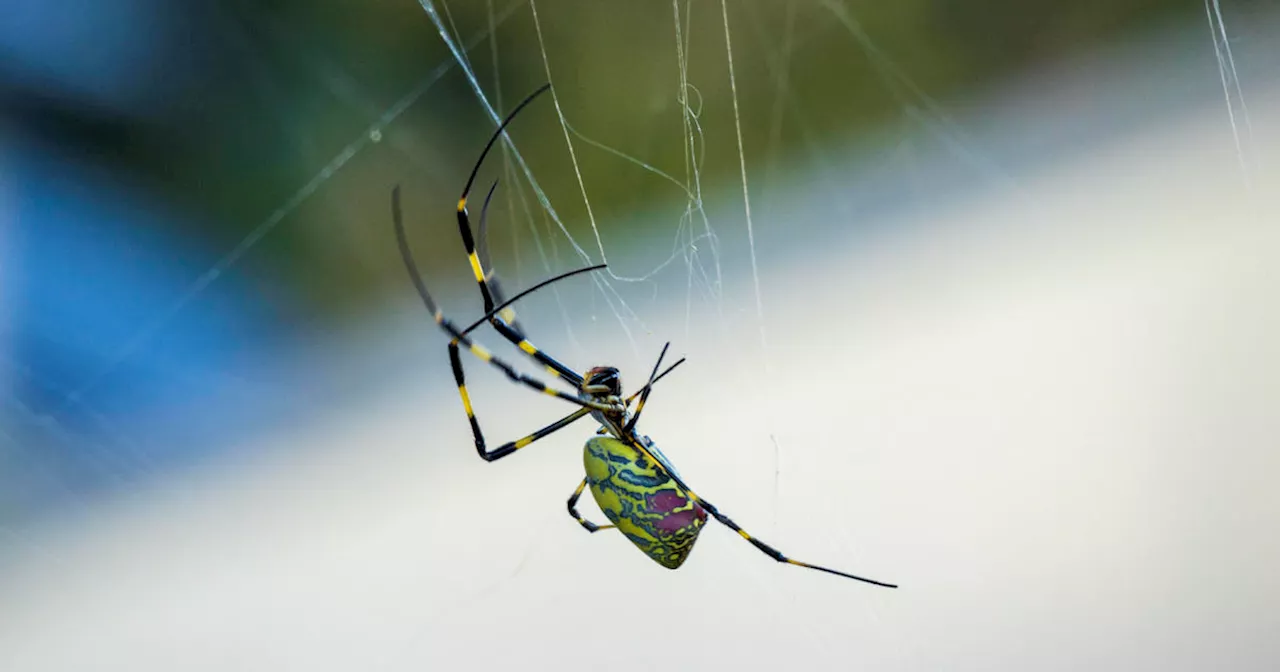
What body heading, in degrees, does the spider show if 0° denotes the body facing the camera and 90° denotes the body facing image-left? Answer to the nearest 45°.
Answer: approximately 90°
